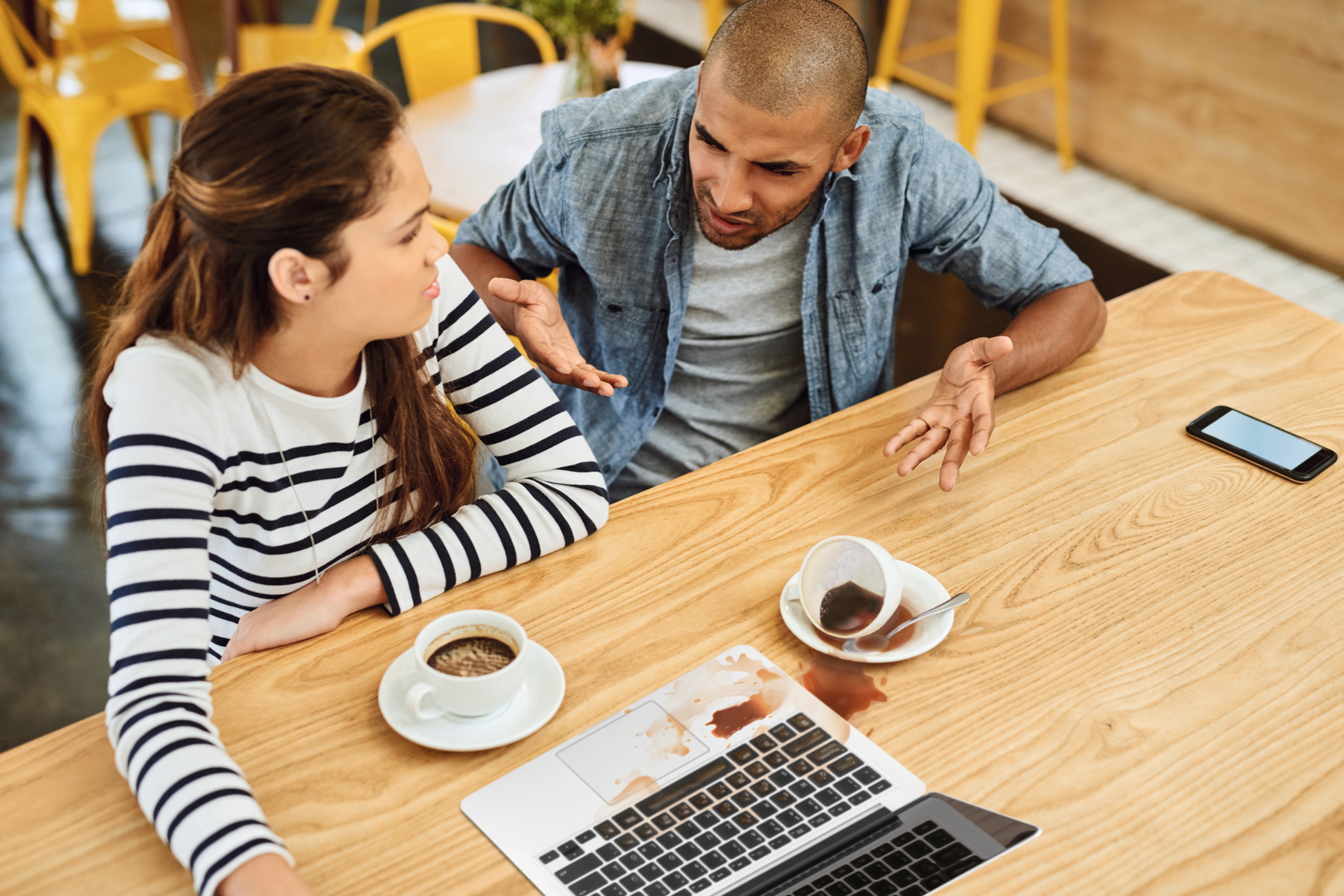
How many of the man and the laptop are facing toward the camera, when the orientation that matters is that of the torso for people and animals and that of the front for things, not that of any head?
1

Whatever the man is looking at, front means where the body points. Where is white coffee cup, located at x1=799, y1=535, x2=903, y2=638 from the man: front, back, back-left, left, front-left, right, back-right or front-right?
front

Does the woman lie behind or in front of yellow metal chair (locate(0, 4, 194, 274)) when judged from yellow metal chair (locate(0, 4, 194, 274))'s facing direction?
in front

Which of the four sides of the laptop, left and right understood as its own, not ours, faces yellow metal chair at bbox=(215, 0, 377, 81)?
front

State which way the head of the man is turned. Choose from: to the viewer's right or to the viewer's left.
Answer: to the viewer's left

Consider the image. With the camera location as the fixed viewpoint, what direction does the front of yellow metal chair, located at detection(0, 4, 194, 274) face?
facing the viewer and to the right of the viewer

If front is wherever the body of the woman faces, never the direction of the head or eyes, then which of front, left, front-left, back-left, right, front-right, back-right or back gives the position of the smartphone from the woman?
front-left

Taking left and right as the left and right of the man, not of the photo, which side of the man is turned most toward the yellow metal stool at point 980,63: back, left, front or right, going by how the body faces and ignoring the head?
back

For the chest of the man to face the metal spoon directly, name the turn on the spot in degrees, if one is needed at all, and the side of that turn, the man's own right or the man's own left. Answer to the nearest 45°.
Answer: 0° — they already face it

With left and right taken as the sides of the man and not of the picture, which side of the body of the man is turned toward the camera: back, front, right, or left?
front

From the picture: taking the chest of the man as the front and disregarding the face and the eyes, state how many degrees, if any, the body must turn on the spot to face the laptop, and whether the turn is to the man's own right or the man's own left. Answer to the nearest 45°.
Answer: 0° — they already face it
